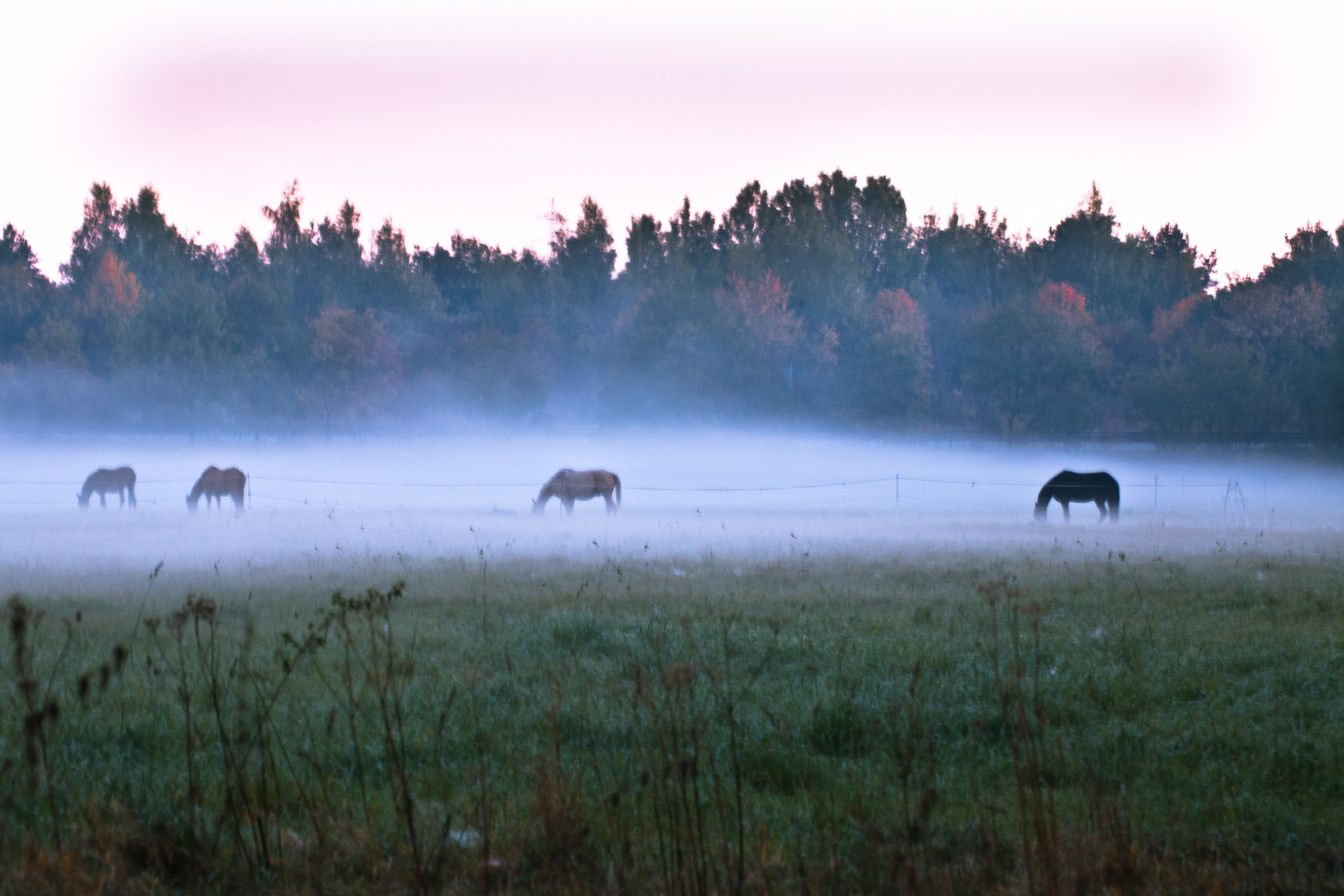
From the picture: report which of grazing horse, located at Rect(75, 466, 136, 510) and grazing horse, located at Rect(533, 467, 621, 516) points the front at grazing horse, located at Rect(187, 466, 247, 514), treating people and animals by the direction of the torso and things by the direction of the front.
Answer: grazing horse, located at Rect(533, 467, 621, 516)

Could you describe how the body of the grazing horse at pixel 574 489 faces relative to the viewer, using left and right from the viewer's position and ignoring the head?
facing to the left of the viewer

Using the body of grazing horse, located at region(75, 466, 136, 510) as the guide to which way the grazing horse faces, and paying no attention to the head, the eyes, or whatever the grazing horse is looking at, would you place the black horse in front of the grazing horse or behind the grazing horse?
behind

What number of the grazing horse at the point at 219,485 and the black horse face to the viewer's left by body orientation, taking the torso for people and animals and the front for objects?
2

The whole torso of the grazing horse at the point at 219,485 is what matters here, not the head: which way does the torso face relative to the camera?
to the viewer's left

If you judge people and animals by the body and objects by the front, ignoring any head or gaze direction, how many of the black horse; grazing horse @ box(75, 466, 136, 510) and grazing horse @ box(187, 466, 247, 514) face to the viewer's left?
3

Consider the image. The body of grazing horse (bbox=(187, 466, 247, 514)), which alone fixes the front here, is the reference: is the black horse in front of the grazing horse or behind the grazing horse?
behind

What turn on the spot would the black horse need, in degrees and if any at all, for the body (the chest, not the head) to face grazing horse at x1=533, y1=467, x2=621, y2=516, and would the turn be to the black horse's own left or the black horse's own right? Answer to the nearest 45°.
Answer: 0° — it already faces it

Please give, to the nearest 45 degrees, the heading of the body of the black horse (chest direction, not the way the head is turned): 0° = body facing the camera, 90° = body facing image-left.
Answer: approximately 90°

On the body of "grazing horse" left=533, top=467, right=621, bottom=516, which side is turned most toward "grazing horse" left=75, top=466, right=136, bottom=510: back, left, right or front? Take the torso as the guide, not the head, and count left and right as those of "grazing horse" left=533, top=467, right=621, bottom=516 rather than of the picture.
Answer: front

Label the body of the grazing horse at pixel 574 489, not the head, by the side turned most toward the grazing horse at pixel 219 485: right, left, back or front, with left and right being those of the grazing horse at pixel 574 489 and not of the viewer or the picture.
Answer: front

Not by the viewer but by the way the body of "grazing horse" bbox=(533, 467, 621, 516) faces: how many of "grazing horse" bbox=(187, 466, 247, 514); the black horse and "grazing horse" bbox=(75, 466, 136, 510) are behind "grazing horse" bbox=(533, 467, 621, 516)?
1

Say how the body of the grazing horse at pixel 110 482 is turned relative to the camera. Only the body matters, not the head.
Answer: to the viewer's left

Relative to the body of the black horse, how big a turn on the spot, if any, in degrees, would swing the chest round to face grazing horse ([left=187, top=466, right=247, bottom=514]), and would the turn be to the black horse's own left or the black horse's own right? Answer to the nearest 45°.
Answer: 0° — it already faces it
